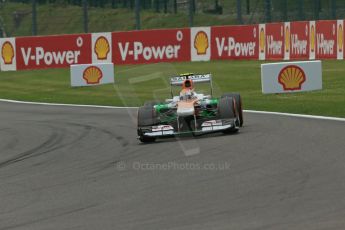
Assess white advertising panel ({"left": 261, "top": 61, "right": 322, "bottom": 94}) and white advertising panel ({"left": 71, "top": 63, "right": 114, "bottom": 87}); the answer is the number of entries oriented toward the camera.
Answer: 2

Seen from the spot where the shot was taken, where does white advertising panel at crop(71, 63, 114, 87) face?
facing the viewer

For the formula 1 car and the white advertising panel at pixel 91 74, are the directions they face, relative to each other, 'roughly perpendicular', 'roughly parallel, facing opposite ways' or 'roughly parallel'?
roughly parallel

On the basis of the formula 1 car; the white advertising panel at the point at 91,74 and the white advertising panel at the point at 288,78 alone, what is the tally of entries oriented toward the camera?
3

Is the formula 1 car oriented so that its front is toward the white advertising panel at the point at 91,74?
no

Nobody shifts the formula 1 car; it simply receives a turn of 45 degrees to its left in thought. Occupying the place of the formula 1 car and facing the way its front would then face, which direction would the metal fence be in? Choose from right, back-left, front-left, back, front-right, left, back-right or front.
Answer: back-left

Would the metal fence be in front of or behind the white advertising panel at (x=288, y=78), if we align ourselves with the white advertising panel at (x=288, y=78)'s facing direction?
behind

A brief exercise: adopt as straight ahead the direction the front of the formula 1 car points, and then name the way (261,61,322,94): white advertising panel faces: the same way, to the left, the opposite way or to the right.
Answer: the same way

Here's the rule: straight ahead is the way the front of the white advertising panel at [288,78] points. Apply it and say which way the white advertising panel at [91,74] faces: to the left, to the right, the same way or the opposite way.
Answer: the same way

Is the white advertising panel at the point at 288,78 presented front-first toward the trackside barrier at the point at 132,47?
no

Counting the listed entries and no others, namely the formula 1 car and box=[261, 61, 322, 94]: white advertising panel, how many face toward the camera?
2

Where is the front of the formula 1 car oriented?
toward the camera

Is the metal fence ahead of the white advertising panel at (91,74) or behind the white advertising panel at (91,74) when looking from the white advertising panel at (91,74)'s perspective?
behind

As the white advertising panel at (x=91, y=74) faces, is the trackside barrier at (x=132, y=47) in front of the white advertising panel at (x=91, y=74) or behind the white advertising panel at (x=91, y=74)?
behind

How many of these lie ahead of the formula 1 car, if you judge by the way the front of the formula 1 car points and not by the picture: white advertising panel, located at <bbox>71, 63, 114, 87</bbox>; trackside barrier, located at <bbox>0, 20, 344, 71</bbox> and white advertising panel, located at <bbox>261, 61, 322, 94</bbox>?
0

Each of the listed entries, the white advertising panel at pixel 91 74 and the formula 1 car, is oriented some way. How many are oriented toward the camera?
2

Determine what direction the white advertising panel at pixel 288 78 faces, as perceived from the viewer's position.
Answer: facing the viewer
